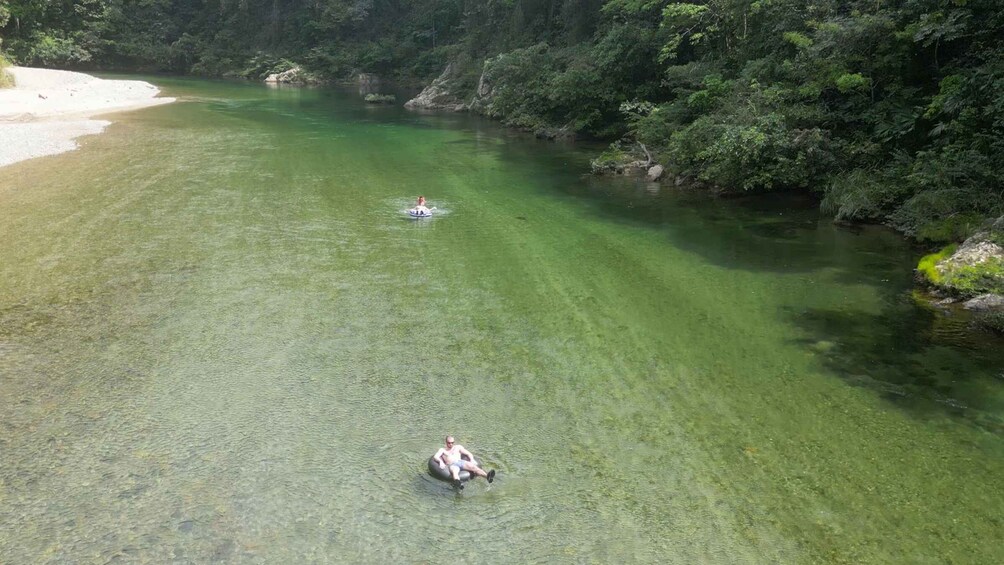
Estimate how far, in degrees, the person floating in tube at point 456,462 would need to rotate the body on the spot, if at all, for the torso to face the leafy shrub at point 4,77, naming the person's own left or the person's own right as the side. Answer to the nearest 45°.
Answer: approximately 180°

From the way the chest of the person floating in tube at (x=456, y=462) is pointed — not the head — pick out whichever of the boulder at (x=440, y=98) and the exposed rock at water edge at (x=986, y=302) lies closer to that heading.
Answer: the exposed rock at water edge

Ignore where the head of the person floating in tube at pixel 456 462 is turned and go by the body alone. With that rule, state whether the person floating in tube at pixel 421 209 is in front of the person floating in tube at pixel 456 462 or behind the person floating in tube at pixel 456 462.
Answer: behind

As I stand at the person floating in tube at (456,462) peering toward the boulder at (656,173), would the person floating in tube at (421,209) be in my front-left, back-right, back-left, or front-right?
front-left

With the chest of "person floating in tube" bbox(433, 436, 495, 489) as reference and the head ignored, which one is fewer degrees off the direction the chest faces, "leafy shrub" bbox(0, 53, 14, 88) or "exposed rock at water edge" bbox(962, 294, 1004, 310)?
the exposed rock at water edge

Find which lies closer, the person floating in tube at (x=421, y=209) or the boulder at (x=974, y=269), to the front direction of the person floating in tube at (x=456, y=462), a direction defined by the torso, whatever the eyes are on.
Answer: the boulder

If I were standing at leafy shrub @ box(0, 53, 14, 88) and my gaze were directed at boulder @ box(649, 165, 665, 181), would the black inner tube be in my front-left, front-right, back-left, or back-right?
front-right

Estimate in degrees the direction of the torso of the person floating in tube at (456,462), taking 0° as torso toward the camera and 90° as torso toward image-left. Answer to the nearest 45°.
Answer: approximately 315°

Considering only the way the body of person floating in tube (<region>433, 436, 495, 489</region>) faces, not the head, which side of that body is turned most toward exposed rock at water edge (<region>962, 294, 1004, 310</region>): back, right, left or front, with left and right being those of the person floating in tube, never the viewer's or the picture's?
left

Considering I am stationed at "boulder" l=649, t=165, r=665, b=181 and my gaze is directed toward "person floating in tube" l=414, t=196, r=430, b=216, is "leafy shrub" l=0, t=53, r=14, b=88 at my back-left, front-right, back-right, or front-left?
front-right

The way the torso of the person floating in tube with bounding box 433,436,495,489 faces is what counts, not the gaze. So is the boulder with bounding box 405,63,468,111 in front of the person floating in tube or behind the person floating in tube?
behind

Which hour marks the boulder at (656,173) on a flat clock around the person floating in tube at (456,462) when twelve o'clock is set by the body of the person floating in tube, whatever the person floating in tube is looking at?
The boulder is roughly at 8 o'clock from the person floating in tube.
